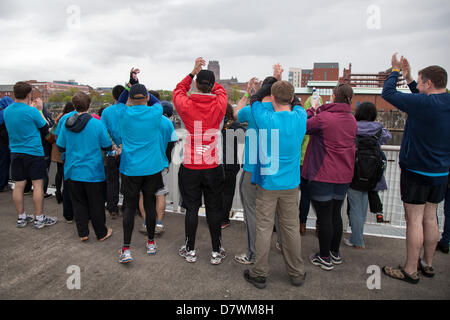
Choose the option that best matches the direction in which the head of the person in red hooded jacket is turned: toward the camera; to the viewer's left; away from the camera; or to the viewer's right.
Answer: away from the camera

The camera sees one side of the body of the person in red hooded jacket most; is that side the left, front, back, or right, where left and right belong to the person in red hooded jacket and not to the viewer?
back
